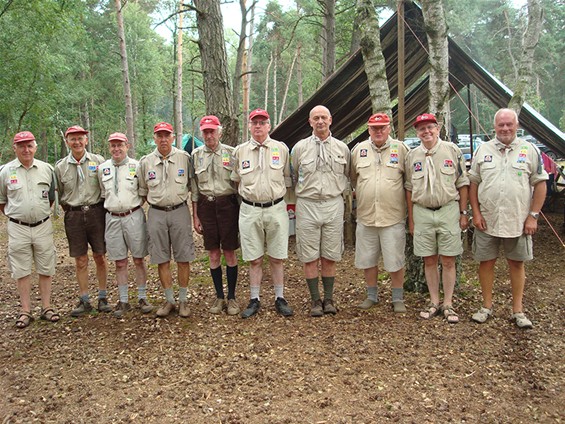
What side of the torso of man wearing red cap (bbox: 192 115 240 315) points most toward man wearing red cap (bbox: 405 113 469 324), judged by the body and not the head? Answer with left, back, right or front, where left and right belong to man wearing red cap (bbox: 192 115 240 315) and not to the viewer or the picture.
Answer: left

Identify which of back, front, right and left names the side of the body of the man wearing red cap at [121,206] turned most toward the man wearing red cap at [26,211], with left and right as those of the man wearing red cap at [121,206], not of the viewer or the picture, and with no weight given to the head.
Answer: right

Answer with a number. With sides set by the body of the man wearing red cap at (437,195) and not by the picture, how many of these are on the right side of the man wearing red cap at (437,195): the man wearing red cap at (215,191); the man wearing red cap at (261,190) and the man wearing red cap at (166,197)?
3

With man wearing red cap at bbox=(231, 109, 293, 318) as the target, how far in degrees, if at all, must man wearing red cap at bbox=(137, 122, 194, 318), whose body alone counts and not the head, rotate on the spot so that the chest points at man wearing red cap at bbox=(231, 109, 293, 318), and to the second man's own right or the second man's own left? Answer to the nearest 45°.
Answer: approximately 90° to the second man's own left

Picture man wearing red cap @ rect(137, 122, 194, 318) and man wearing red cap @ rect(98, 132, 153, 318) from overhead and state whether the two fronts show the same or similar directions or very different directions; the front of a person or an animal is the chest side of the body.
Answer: same or similar directions

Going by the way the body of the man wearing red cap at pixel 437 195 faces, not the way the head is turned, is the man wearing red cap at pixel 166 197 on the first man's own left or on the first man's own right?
on the first man's own right

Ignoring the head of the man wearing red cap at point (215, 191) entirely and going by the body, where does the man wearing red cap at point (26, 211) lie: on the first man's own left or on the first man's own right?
on the first man's own right

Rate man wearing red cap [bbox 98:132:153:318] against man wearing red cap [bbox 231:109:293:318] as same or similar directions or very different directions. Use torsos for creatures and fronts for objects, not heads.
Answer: same or similar directions

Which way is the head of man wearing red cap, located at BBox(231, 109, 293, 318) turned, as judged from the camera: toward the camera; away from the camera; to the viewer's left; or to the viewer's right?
toward the camera

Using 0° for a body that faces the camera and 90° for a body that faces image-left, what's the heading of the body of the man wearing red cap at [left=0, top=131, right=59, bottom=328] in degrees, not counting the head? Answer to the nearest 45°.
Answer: approximately 0°

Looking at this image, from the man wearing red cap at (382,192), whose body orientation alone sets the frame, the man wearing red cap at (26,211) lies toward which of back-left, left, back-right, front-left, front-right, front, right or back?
right

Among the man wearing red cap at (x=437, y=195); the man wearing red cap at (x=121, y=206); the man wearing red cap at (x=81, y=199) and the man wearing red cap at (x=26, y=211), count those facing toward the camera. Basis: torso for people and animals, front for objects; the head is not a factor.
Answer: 4

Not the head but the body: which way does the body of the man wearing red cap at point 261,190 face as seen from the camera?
toward the camera

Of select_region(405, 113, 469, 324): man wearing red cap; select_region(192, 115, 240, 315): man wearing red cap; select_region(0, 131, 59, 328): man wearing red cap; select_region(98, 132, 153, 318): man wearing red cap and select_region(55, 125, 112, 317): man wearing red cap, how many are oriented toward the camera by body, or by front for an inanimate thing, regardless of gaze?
5

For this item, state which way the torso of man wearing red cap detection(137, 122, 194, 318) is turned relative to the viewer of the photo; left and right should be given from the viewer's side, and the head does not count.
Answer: facing the viewer

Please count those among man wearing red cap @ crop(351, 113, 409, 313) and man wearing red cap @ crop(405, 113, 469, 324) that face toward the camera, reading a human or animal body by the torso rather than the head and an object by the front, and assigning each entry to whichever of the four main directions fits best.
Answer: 2
